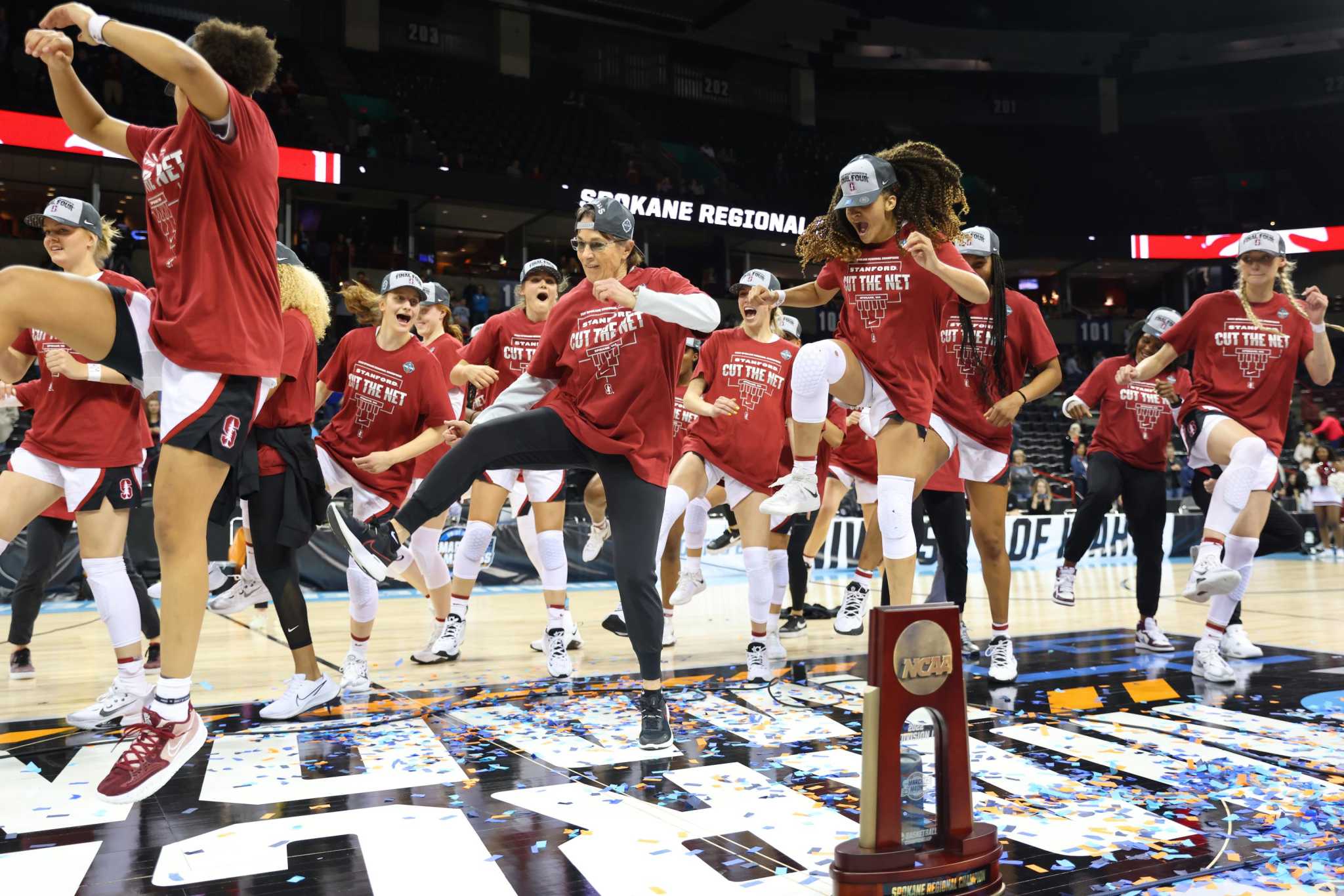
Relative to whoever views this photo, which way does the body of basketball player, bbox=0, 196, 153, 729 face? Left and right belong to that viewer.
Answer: facing the viewer and to the left of the viewer

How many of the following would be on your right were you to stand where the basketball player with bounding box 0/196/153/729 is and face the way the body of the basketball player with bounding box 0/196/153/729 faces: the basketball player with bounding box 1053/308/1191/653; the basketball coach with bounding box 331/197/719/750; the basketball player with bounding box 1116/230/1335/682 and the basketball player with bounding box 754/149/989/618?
0

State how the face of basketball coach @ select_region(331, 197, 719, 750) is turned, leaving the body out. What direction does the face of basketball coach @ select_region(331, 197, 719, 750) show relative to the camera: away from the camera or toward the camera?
toward the camera

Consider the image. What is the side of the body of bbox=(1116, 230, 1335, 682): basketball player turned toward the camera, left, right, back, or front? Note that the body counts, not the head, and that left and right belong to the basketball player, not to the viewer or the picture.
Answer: front

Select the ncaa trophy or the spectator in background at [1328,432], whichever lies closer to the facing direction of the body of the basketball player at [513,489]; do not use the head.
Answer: the ncaa trophy

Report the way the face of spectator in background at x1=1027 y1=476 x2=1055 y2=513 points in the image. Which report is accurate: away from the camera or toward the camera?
toward the camera

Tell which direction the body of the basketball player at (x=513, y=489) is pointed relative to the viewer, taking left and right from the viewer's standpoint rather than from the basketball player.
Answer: facing the viewer

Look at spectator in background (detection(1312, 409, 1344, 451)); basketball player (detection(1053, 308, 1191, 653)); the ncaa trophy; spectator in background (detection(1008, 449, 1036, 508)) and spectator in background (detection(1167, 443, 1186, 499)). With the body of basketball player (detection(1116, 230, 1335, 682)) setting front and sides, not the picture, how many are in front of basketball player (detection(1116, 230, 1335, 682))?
1

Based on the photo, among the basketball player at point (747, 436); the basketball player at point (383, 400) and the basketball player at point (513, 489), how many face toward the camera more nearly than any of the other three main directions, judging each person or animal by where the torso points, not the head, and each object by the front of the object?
3

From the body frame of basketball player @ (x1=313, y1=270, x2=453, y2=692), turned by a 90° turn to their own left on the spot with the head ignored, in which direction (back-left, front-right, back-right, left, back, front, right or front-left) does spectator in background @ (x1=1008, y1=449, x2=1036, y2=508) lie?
front-left

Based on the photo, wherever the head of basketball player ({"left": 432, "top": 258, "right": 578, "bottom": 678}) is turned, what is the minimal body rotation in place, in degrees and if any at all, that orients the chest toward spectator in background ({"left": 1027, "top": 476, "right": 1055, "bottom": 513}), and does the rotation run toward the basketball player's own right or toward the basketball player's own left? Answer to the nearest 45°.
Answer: approximately 135° to the basketball player's own left

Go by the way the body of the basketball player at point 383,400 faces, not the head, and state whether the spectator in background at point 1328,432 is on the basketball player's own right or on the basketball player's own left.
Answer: on the basketball player's own left

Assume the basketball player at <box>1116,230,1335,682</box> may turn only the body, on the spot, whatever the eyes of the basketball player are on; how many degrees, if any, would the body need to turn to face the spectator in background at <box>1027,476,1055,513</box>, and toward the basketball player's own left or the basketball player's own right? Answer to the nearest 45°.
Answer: approximately 180°

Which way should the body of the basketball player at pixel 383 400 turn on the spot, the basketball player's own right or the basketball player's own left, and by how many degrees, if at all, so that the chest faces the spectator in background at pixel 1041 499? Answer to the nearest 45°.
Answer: approximately 135° to the basketball player's own left

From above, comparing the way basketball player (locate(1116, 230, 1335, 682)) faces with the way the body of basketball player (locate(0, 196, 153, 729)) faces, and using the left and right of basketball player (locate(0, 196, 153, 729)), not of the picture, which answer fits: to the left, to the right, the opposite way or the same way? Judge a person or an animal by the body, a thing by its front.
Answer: the same way
